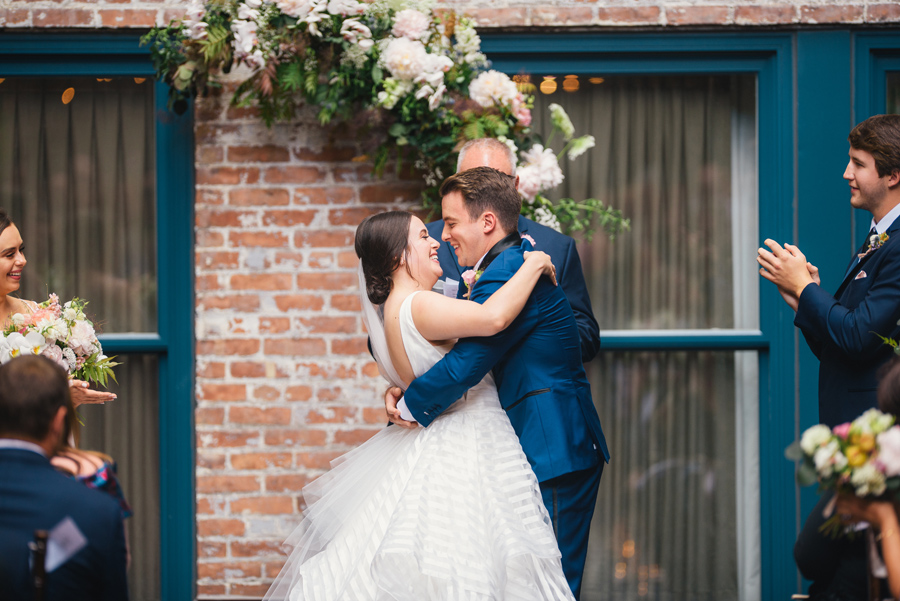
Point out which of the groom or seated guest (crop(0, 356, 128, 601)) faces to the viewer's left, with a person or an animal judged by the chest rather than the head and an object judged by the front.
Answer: the groom

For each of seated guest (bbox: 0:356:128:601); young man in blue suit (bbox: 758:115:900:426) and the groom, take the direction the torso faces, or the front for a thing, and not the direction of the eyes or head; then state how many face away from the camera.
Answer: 1

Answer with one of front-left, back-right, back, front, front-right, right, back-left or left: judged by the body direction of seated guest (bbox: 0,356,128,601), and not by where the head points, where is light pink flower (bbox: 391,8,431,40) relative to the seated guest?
front-right

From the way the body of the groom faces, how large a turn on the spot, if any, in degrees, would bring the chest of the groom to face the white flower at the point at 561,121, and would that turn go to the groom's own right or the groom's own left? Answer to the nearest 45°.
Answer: approximately 90° to the groom's own right

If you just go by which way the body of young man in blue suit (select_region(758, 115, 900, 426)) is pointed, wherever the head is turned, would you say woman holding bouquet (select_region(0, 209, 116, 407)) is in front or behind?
in front

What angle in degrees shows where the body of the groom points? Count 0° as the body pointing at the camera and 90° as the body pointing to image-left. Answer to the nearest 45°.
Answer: approximately 90°

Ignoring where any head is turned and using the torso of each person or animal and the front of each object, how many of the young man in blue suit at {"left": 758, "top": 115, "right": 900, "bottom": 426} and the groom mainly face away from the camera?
0

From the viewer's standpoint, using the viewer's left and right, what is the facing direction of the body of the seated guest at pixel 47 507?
facing away from the viewer

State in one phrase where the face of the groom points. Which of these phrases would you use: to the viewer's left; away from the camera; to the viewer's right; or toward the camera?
to the viewer's left

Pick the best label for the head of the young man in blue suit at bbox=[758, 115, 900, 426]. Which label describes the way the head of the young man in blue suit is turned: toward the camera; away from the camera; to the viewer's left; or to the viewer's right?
to the viewer's left

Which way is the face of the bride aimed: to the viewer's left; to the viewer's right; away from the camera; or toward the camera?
to the viewer's right

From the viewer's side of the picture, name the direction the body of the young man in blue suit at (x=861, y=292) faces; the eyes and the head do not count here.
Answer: to the viewer's left
